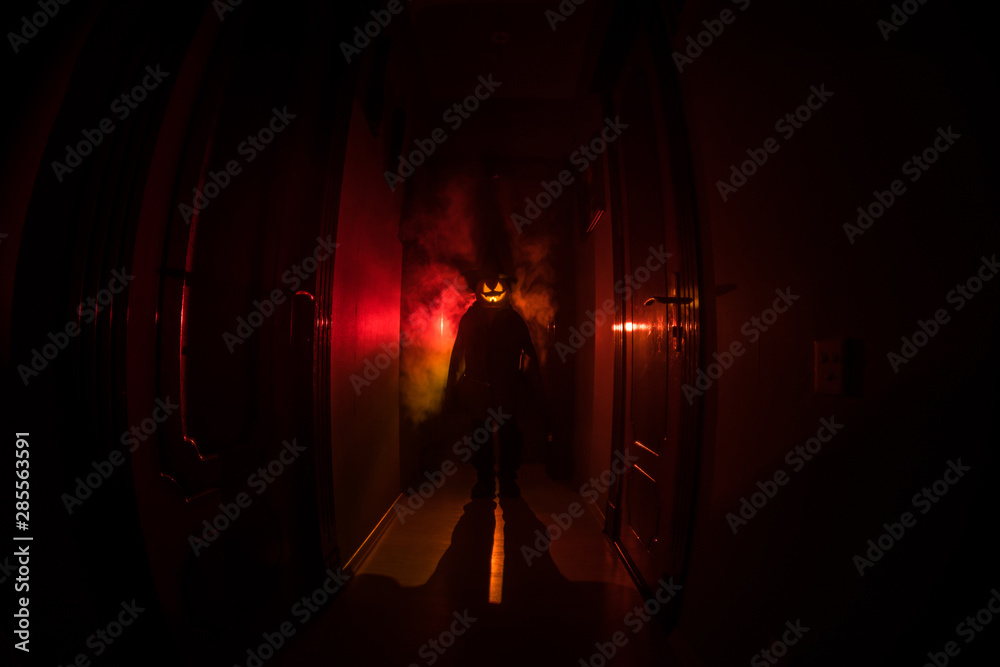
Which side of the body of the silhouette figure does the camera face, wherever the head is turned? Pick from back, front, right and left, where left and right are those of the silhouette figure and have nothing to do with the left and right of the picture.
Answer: front
